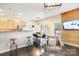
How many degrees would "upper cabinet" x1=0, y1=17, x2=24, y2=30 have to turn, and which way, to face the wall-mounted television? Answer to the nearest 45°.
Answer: approximately 45° to its left

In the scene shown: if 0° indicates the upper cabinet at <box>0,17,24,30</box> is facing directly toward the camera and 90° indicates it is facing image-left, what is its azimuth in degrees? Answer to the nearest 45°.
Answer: approximately 315°
